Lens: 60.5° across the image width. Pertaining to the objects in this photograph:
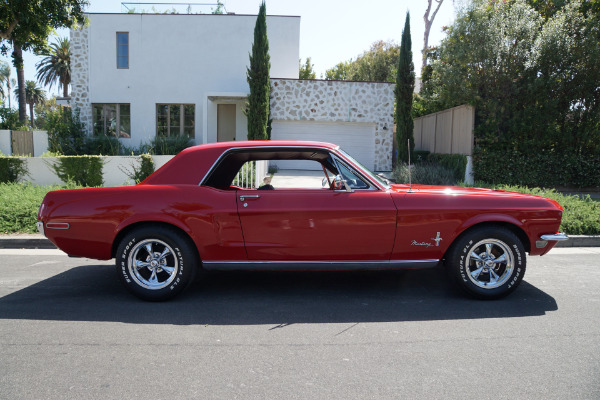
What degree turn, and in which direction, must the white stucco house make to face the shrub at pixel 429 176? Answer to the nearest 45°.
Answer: approximately 45° to its left

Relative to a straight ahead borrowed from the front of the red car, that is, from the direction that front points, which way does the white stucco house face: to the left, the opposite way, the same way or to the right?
to the right

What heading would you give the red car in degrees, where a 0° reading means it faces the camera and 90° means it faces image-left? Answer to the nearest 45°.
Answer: approximately 270°

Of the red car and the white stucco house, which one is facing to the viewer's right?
the red car

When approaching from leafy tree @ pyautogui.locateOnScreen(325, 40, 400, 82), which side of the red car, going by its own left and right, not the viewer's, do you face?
left

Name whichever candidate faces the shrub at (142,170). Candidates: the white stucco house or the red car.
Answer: the white stucco house

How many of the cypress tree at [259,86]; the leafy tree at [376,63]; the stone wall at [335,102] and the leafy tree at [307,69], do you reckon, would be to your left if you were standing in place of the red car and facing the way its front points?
4

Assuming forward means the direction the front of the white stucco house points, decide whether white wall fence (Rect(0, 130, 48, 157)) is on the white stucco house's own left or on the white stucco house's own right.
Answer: on the white stucco house's own right

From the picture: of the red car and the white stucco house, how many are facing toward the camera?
1

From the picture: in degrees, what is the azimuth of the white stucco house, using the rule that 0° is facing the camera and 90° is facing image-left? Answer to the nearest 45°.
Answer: approximately 0°

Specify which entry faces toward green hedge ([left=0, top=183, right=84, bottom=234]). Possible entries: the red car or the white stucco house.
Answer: the white stucco house

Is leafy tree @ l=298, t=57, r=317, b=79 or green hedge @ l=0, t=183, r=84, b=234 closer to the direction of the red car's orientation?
the leafy tree
